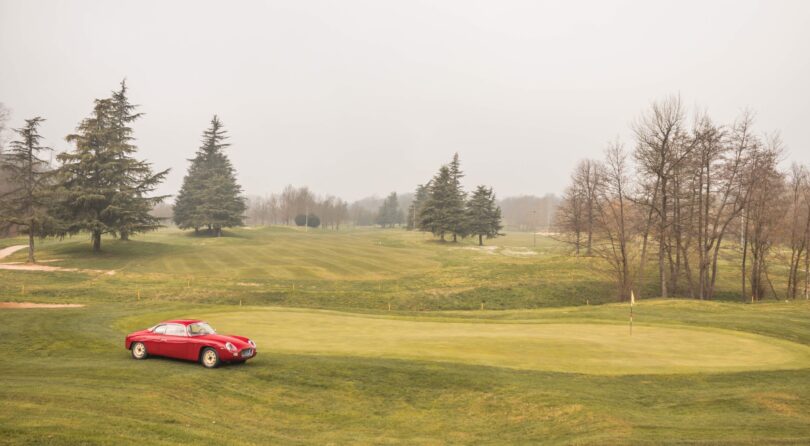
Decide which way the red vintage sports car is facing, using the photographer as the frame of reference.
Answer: facing the viewer and to the right of the viewer
